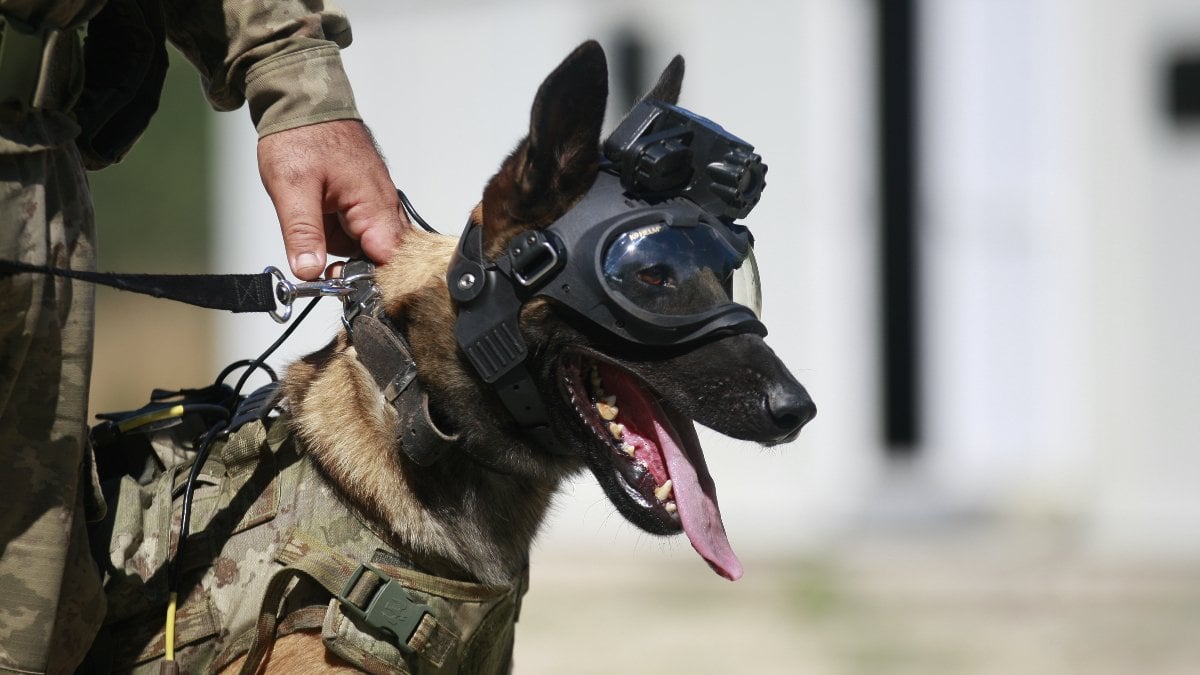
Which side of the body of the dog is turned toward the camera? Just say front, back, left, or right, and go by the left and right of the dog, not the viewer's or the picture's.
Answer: right
